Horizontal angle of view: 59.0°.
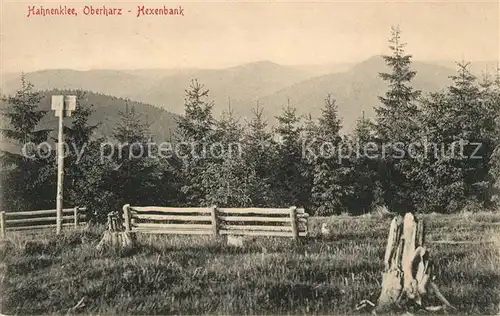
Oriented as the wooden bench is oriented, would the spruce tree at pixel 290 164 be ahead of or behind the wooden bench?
ahead

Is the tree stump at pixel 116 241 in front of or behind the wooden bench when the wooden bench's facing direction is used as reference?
behind

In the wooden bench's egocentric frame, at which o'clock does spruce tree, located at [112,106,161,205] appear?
The spruce tree is roughly at 10 o'clock from the wooden bench.

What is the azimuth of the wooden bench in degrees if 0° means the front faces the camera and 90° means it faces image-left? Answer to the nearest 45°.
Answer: approximately 225°

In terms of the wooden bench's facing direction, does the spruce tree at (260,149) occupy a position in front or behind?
in front

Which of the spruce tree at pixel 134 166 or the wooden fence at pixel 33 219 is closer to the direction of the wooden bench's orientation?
the spruce tree

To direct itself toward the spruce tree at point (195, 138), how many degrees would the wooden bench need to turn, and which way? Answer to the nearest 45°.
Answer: approximately 45° to its left

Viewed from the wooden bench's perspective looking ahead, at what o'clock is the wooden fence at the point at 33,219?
The wooden fence is roughly at 9 o'clock from the wooden bench.
